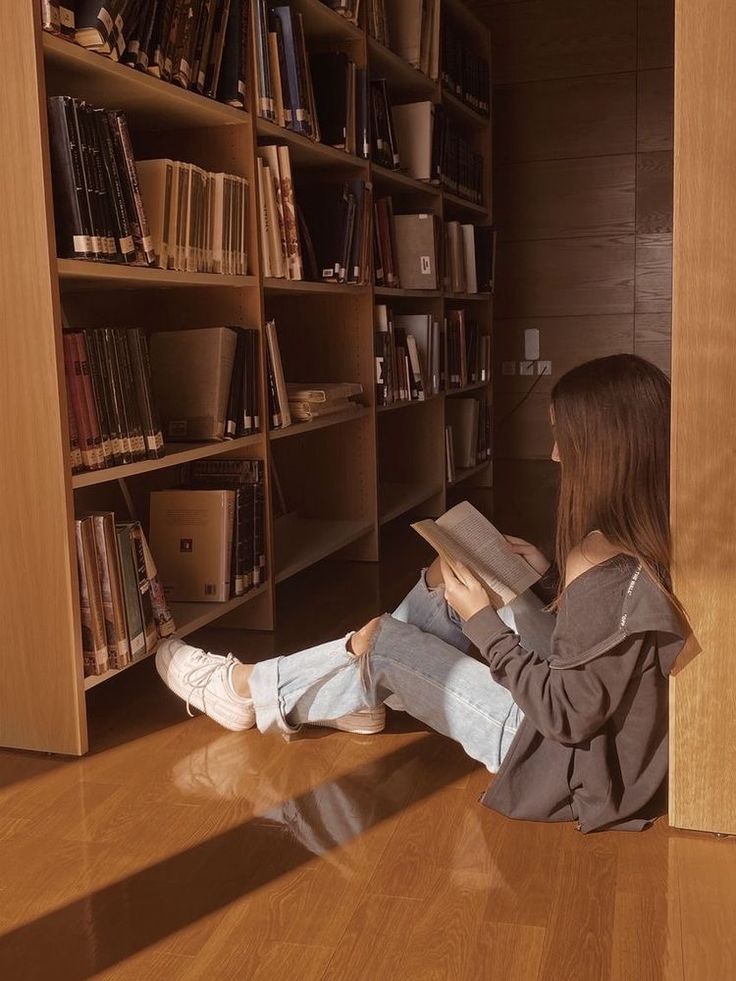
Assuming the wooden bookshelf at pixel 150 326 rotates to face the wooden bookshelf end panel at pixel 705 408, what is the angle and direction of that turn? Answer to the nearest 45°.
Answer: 0° — it already faces it

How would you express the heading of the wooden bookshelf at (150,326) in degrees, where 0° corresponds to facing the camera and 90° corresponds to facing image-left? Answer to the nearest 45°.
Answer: approximately 315°

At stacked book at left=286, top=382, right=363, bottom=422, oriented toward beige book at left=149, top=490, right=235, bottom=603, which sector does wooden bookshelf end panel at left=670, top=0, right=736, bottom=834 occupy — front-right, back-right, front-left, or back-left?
front-left
